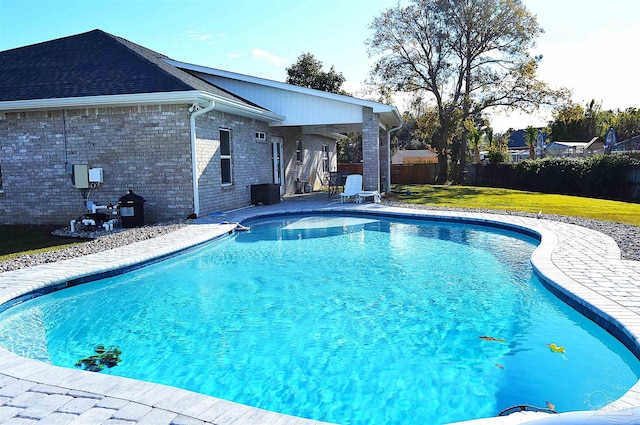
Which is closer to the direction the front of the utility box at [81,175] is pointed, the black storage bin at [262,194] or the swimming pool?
the swimming pool

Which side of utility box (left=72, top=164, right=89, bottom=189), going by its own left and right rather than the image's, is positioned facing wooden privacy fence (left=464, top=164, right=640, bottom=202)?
left

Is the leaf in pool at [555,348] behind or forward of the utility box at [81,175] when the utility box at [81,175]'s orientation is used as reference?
forward

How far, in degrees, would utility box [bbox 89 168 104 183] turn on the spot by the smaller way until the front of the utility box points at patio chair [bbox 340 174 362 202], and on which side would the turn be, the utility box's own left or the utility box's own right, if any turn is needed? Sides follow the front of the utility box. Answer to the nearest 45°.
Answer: approximately 90° to the utility box's own left

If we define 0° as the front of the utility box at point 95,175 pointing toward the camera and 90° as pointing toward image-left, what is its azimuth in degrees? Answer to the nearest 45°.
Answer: approximately 0°

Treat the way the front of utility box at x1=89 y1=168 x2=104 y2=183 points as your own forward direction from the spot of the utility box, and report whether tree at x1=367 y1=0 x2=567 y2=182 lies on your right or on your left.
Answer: on your left
